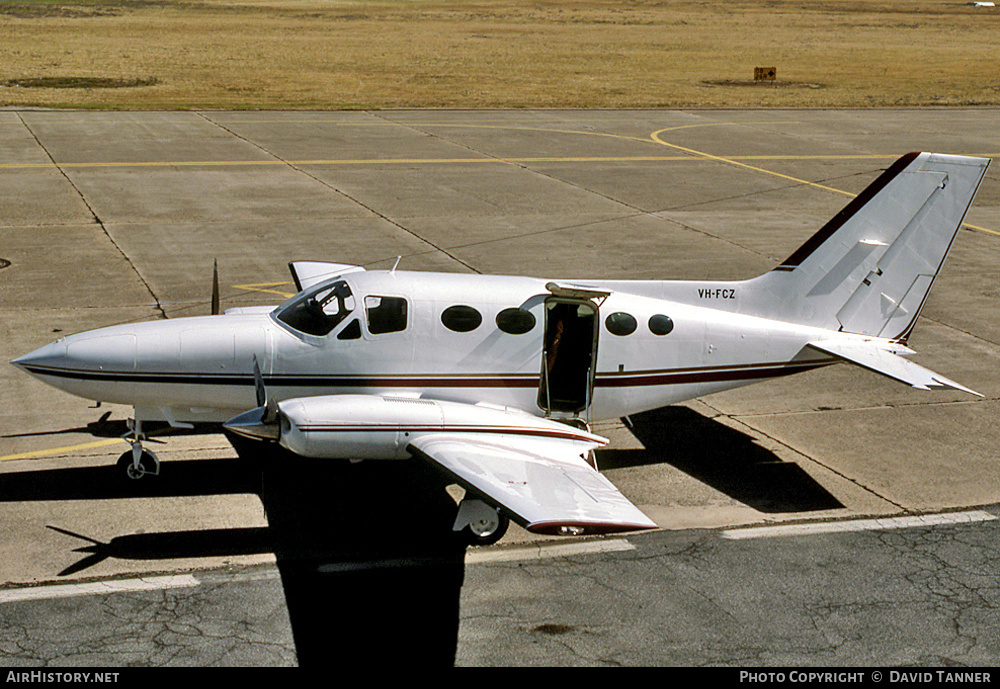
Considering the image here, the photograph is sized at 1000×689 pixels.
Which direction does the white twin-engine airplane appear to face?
to the viewer's left
